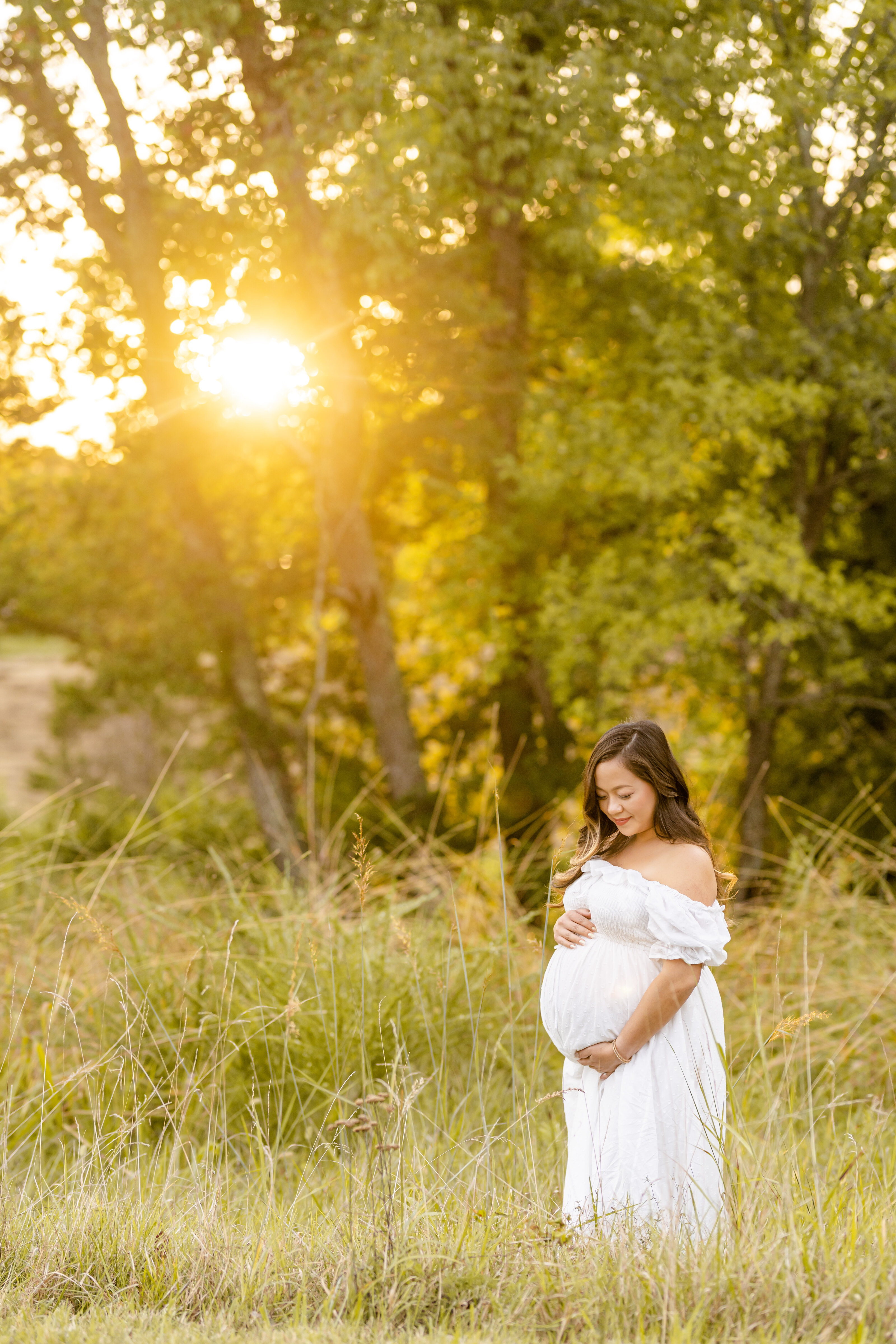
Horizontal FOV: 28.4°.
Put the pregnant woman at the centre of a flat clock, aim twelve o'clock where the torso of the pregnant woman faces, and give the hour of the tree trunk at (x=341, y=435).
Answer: The tree trunk is roughly at 4 o'clock from the pregnant woman.

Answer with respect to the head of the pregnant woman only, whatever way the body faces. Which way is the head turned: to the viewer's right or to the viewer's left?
to the viewer's left

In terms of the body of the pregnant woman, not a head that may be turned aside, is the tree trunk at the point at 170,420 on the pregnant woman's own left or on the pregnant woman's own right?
on the pregnant woman's own right

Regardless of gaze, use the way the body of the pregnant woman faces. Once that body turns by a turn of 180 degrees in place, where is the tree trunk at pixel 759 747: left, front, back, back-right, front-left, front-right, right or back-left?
front-left
